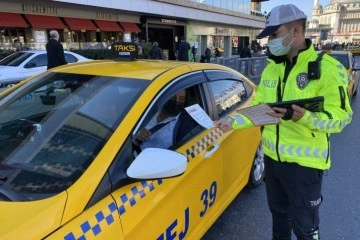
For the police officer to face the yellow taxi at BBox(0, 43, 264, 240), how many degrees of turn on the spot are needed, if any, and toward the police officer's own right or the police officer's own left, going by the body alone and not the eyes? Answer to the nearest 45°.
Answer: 0° — they already face it

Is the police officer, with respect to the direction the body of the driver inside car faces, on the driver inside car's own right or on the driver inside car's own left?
on the driver inside car's own left

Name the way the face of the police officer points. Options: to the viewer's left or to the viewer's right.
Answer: to the viewer's left

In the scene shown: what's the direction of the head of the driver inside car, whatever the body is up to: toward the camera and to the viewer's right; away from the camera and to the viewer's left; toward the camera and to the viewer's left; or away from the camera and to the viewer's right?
toward the camera and to the viewer's right

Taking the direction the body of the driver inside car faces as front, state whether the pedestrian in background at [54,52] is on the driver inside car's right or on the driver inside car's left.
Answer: on the driver inside car's right

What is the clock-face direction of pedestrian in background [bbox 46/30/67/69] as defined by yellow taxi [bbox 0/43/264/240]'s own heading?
The pedestrian in background is roughly at 4 o'clock from the yellow taxi.

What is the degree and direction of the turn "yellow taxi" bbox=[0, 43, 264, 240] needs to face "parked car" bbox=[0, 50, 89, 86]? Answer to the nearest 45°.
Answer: approximately 135° to its right

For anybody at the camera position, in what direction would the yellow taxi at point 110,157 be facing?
facing the viewer and to the left of the viewer

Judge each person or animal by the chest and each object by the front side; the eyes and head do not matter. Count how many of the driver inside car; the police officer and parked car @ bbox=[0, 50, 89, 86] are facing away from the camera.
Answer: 0

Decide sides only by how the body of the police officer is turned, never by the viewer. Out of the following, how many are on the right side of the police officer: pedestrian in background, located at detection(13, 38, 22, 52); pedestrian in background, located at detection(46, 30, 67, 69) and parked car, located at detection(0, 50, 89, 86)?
3

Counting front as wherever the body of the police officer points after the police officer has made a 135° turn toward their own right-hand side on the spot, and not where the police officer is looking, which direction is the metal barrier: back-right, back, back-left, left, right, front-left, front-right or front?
front
